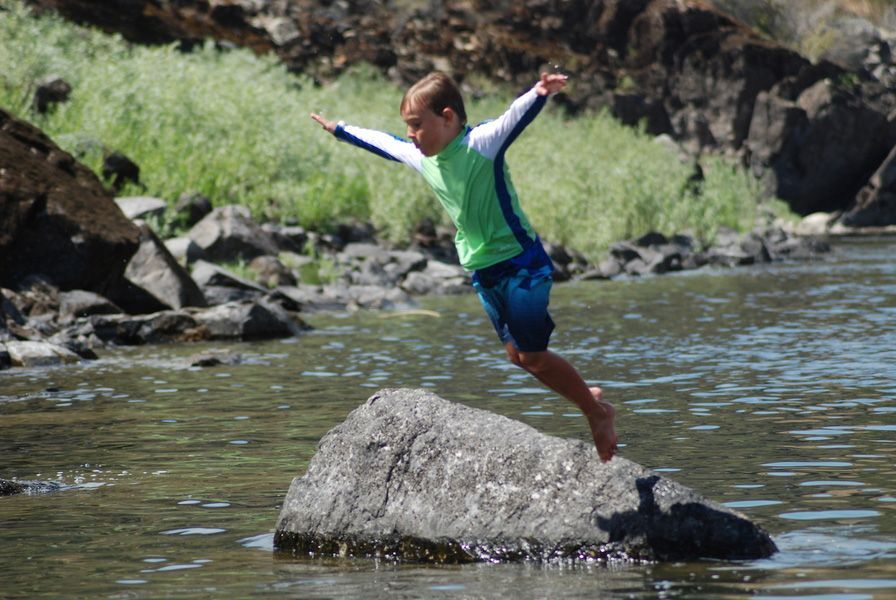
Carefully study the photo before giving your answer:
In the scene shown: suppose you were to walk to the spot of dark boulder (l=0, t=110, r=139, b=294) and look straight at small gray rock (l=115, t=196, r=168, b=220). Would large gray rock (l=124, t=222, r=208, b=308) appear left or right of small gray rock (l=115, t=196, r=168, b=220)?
right

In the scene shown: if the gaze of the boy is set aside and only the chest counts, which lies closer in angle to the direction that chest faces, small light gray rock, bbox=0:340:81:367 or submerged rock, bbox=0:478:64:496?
the submerged rock

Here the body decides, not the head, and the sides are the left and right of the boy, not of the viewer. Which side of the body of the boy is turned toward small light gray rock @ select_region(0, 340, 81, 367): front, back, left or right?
right

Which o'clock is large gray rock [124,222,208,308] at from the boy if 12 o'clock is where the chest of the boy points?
The large gray rock is roughly at 4 o'clock from the boy.

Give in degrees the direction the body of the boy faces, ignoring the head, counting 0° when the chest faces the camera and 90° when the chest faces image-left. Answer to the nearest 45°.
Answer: approximately 45°

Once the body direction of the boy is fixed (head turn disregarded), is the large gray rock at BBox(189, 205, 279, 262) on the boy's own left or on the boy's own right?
on the boy's own right

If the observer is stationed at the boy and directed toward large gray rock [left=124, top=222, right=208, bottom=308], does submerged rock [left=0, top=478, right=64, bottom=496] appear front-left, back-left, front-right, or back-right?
front-left

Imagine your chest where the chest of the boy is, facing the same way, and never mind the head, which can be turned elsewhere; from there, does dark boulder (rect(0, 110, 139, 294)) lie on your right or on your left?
on your right

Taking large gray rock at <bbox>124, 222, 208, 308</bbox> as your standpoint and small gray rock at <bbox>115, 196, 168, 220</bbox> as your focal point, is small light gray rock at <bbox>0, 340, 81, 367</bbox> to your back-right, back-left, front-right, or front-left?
back-left
